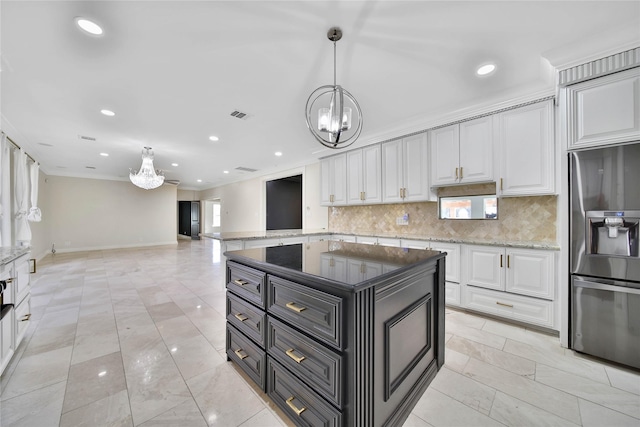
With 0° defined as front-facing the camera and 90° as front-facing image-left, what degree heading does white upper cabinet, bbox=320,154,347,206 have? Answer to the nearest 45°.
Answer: approximately 45°

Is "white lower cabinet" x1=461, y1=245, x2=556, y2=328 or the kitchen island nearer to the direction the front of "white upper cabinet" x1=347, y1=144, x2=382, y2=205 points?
the kitchen island

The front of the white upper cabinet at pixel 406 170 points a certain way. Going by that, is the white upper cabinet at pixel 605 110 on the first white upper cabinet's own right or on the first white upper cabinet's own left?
on the first white upper cabinet's own left

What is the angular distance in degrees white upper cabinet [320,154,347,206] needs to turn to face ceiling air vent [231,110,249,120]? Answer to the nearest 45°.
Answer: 0° — it already faces it

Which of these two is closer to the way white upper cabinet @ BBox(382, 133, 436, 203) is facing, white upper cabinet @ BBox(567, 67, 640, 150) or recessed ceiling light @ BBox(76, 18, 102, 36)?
the recessed ceiling light

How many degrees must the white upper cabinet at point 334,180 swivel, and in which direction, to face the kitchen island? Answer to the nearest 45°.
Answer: approximately 45° to its left

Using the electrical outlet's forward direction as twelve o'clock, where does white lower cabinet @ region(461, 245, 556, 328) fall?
The white lower cabinet is roughly at 9 o'clock from the electrical outlet.

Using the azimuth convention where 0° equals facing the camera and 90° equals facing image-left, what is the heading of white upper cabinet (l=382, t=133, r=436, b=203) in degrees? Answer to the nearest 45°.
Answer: approximately 45°

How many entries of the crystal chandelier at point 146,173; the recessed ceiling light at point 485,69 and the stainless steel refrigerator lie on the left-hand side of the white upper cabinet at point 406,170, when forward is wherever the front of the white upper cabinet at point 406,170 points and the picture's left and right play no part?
2

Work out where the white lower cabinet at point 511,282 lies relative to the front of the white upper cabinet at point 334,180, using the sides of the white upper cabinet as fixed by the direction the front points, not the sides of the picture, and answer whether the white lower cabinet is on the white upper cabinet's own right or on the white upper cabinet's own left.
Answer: on the white upper cabinet's own left
